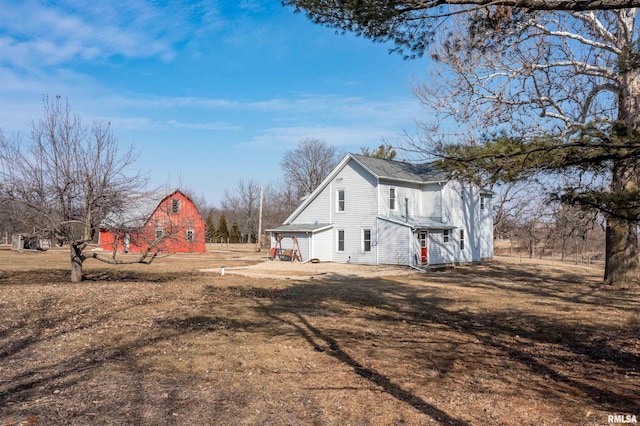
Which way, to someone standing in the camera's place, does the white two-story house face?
facing the viewer and to the right of the viewer
